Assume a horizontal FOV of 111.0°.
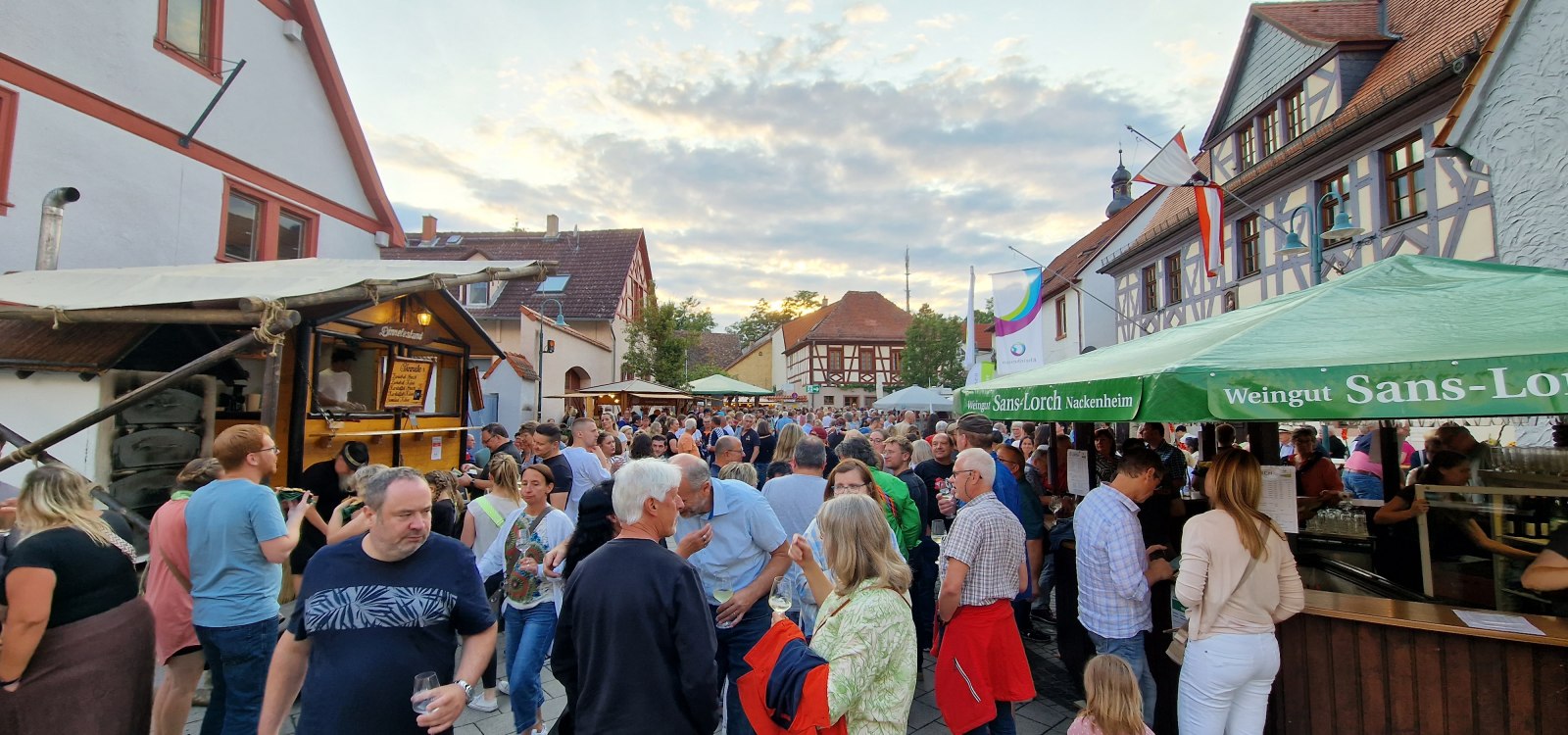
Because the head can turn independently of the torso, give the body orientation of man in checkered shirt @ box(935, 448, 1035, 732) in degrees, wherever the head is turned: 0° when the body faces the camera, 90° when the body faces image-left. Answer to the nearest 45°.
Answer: approximately 135°

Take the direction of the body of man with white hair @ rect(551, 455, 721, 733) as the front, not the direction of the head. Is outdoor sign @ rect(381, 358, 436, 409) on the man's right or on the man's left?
on the man's left

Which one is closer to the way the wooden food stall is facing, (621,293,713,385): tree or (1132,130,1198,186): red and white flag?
the red and white flag

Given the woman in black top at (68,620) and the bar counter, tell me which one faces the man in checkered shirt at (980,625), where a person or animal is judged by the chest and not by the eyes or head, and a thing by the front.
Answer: the bar counter

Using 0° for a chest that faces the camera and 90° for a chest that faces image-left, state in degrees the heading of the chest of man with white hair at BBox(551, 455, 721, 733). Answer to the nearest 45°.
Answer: approximately 225°

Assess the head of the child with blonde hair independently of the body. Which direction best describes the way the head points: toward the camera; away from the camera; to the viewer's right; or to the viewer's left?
away from the camera

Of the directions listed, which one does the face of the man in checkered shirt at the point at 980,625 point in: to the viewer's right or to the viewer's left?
to the viewer's left

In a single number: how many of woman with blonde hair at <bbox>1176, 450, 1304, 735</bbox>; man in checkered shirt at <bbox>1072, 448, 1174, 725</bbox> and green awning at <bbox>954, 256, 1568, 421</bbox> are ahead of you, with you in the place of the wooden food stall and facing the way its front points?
3

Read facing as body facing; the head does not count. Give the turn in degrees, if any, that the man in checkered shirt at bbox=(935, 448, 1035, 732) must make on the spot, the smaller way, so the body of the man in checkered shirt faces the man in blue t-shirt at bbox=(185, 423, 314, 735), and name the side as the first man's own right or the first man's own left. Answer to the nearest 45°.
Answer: approximately 45° to the first man's own left

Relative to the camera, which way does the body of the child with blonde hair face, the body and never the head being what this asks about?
away from the camera
